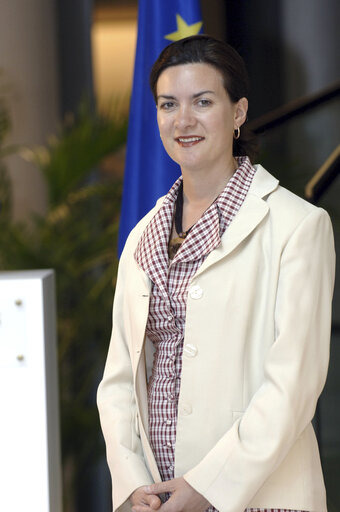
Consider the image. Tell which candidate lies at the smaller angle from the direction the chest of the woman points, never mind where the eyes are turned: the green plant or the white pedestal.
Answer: the white pedestal

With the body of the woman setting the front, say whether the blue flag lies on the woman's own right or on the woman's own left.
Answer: on the woman's own right

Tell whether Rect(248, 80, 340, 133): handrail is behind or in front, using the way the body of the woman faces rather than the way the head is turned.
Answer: behind

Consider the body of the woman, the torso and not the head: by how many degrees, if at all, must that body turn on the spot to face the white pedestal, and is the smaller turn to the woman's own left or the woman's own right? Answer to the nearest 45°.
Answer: approximately 90° to the woman's own right

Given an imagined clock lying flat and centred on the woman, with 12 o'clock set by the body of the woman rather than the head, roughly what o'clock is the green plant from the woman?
The green plant is roughly at 4 o'clock from the woman.

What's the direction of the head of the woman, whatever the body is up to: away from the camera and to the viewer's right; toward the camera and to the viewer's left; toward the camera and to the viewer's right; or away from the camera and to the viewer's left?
toward the camera and to the viewer's left

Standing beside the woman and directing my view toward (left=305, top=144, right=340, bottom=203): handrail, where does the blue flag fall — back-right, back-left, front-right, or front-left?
front-left

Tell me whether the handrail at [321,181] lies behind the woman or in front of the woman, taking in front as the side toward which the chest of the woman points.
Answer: behind
